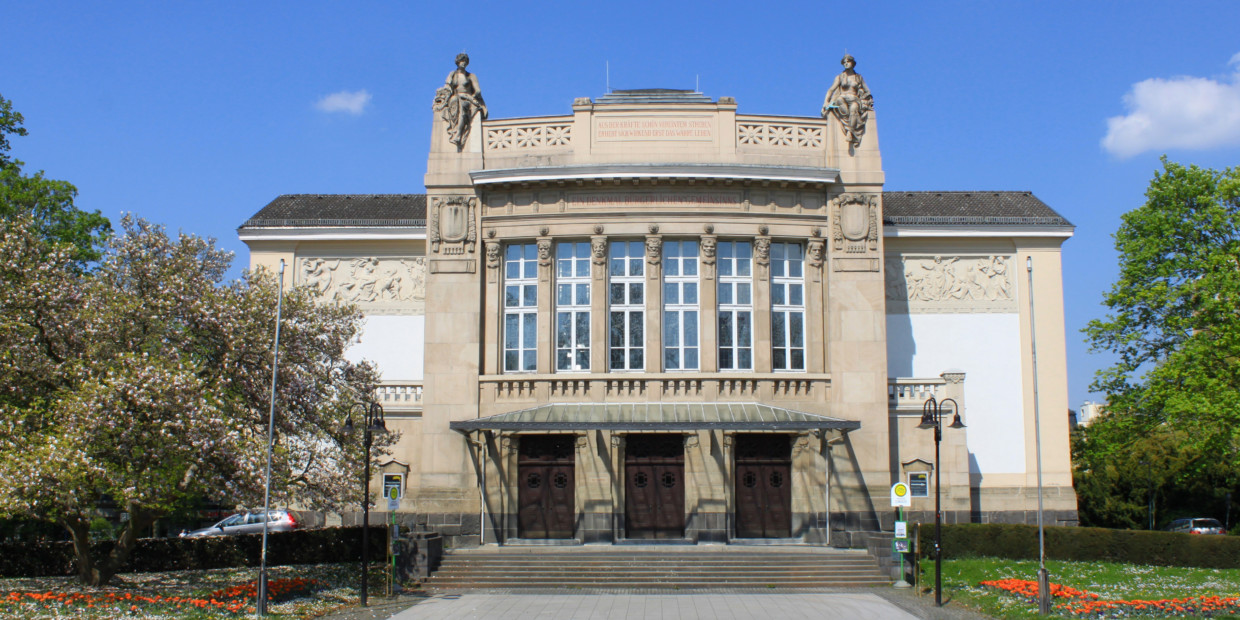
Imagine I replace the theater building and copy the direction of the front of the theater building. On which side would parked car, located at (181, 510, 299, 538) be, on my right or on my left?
on my right

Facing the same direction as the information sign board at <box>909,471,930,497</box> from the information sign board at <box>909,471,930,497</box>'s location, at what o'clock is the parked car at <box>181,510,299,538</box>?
The parked car is roughly at 3 o'clock from the information sign board.

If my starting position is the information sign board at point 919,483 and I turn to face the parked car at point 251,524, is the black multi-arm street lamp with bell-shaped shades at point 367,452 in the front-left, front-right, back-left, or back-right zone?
front-left

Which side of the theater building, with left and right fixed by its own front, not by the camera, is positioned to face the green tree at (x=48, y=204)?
right

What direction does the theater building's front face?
toward the camera

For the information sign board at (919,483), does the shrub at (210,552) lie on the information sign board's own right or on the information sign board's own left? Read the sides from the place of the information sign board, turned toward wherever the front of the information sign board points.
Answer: on the information sign board's own right

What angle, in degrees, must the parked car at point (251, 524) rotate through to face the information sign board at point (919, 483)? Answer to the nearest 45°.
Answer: approximately 135° to its left

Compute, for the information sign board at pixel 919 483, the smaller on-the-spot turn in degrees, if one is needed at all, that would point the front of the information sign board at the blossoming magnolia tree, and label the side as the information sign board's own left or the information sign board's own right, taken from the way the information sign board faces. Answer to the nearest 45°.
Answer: approximately 45° to the information sign board's own right

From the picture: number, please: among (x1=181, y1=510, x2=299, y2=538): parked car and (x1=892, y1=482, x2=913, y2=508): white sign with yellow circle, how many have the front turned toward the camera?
1

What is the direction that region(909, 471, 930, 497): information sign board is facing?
toward the camera

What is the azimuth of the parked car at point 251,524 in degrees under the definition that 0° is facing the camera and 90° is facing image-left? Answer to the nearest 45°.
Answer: approximately 90°

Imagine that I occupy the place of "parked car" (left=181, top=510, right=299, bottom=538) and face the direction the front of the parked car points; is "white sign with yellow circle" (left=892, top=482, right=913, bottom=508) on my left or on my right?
on my left

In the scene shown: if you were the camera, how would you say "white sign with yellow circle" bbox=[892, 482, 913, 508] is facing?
facing the viewer

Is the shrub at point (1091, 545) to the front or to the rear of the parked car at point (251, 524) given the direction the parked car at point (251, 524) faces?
to the rear

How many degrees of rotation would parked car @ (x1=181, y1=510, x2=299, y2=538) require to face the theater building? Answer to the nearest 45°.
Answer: approximately 135° to its left

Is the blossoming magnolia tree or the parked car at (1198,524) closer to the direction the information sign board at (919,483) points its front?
the blossoming magnolia tree
